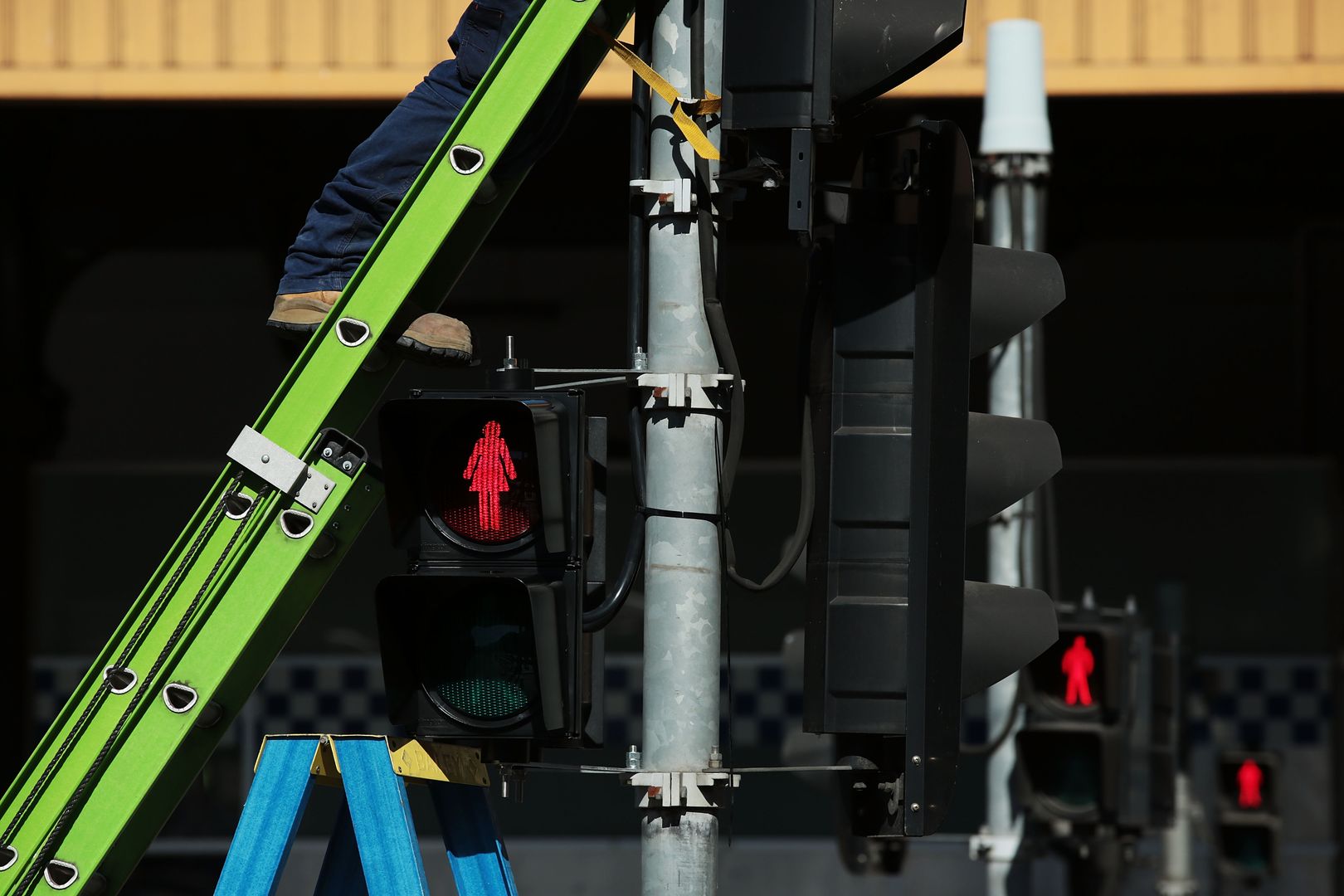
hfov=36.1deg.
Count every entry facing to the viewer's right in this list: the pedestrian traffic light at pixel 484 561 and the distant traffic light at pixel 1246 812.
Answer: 0

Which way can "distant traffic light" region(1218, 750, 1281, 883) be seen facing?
toward the camera

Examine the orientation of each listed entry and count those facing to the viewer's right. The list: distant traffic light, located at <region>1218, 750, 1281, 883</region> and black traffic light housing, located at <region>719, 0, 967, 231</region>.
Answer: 1

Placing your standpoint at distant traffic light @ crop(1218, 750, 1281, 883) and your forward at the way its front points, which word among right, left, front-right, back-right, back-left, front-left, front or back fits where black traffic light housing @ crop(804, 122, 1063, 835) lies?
front

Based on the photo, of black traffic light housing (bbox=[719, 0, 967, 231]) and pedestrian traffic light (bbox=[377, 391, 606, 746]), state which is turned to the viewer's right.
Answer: the black traffic light housing

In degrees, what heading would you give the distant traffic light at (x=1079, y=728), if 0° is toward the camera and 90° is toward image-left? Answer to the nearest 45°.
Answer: approximately 45°

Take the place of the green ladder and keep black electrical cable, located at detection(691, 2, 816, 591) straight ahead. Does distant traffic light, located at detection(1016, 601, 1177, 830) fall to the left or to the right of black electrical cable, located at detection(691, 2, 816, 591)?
left

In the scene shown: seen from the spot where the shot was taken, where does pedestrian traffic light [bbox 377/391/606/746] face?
facing the viewer and to the left of the viewer

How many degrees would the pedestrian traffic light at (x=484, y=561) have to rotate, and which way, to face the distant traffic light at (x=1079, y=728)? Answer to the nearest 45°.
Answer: approximately 180°

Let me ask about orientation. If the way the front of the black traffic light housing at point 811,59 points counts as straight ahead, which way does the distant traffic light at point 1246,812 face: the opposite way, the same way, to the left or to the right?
to the right

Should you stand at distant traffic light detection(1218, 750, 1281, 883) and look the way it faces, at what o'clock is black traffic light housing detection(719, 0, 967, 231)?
The black traffic light housing is roughly at 12 o'clock from the distant traffic light.

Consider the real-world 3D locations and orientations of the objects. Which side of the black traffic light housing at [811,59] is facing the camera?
right
